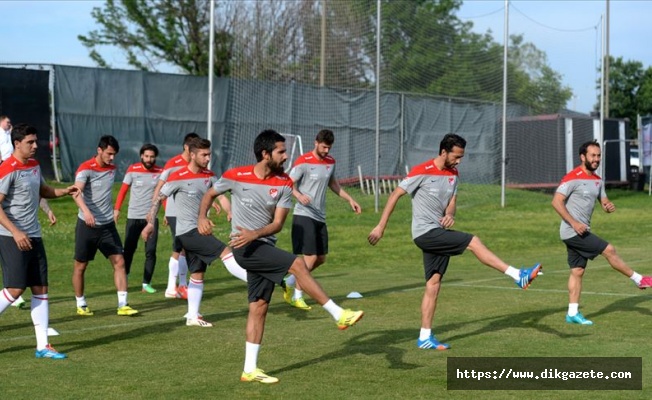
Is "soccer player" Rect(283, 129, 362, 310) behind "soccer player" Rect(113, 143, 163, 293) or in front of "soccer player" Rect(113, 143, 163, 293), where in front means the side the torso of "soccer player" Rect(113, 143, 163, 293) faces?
in front

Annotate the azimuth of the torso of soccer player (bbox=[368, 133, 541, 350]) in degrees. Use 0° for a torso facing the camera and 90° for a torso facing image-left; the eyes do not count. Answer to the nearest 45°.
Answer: approximately 315°

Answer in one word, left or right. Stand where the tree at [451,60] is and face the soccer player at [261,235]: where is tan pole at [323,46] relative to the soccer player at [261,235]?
right

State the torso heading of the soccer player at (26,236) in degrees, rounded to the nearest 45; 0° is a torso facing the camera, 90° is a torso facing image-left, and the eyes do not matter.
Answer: approximately 315°

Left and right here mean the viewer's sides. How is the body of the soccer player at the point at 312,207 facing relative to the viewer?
facing the viewer and to the right of the viewer

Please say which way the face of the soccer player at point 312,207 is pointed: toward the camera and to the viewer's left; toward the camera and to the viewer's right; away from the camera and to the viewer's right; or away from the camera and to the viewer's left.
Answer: toward the camera and to the viewer's right

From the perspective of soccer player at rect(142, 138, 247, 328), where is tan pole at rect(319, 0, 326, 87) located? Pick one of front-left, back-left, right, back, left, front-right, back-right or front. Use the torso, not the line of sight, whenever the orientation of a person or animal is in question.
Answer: back-left
